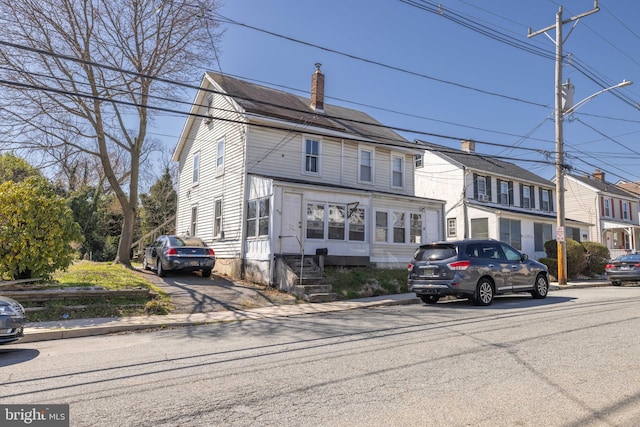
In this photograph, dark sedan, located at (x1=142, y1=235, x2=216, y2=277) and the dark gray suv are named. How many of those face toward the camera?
0

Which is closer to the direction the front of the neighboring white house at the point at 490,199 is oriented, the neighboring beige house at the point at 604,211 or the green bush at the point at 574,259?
the green bush

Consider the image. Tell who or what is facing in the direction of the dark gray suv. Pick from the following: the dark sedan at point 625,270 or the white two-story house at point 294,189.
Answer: the white two-story house

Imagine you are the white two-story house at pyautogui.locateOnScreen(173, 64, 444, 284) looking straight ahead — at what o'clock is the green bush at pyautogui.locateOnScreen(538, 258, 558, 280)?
The green bush is roughly at 10 o'clock from the white two-story house.

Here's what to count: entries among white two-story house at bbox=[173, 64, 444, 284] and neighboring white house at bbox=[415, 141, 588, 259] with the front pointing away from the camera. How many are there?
0

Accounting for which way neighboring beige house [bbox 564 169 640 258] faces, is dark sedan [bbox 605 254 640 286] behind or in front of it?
in front

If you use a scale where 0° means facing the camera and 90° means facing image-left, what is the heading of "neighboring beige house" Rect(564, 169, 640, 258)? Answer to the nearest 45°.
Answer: approximately 315°

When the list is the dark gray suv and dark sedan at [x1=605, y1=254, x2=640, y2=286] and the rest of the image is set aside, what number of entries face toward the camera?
0

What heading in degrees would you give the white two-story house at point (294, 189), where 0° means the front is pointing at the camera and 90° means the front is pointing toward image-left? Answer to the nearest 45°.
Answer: approximately 315°

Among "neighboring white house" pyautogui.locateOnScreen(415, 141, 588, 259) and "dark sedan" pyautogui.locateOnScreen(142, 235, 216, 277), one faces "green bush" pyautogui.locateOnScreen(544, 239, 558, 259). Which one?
the neighboring white house

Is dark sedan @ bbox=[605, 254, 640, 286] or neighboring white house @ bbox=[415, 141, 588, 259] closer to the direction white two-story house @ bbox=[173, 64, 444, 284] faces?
the dark sedan

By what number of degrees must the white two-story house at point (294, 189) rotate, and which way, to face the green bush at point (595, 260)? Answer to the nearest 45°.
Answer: approximately 45° to its left

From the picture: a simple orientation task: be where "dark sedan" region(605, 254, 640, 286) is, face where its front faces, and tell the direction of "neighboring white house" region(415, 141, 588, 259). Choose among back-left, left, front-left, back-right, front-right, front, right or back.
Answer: left

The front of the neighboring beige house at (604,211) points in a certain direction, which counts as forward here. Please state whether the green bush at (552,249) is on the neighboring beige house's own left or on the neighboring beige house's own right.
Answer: on the neighboring beige house's own right

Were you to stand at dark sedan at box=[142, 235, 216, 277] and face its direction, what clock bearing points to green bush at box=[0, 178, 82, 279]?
The green bush is roughly at 9 o'clock from the dark sedan.

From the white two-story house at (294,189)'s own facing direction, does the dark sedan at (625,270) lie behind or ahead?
ahead
